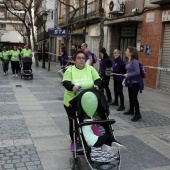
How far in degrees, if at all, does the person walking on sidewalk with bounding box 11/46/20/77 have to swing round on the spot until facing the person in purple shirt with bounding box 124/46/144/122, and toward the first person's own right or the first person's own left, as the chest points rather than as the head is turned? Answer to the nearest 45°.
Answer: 0° — they already face them

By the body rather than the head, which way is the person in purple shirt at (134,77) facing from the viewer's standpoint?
to the viewer's left

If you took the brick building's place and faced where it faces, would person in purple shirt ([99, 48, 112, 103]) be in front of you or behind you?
in front

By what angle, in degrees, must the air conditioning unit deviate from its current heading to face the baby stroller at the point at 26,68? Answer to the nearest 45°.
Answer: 0° — it already faces it

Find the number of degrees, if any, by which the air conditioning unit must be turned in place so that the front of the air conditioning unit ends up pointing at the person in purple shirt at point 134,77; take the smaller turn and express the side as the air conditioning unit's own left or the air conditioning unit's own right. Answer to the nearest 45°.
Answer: approximately 45° to the air conditioning unit's own left

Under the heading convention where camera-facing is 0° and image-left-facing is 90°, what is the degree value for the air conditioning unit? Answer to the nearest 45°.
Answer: approximately 45°

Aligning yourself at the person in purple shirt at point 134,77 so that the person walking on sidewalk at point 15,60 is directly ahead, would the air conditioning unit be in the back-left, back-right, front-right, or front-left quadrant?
front-right

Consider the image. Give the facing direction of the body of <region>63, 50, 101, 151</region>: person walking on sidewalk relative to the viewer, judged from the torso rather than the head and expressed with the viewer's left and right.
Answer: facing the viewer

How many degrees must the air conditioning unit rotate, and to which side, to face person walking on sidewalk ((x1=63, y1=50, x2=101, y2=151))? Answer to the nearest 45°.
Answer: approximately 45° to its left

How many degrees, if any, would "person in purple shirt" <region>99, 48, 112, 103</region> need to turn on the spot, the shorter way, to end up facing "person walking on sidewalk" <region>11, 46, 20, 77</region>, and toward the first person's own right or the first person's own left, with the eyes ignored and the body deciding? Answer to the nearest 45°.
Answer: approximately 45° to the first person's own right

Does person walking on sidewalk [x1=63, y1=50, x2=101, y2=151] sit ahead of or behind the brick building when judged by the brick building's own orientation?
ahead

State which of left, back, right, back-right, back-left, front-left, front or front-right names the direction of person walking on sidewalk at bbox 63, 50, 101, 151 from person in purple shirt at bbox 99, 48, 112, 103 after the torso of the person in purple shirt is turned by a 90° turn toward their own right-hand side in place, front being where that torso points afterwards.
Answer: back

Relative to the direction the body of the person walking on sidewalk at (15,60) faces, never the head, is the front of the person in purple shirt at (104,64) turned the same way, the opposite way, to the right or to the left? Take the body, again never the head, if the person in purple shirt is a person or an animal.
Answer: to the right

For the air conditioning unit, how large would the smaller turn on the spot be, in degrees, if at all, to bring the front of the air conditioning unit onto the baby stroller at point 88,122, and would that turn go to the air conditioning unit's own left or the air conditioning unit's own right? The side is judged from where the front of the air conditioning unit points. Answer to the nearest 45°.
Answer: approximately 45° to the air conditioning unit's own left

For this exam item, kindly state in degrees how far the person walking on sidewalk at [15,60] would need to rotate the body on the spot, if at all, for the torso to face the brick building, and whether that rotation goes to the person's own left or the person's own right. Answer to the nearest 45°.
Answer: approximately 45° to the person's own left

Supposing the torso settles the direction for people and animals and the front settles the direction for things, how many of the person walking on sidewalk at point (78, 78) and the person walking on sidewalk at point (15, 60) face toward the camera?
2

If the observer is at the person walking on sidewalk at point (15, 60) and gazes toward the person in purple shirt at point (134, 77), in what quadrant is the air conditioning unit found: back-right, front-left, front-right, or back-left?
front-left

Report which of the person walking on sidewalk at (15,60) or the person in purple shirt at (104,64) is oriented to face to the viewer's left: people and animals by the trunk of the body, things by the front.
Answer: the person in purple shirt

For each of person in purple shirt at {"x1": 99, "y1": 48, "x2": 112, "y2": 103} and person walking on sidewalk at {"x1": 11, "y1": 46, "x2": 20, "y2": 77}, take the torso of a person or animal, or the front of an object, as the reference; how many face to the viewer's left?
1

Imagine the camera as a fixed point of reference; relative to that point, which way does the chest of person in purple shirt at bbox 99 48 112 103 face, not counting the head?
to the viewer's left
